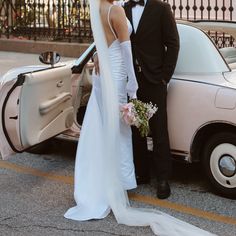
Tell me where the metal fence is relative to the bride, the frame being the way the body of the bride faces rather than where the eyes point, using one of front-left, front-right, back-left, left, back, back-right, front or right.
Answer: front-left

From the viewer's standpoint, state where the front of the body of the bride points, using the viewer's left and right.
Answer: facing away from the viewer and to the right of the viewer

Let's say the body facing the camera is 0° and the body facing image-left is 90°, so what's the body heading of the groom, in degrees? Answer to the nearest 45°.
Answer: approximately 45°

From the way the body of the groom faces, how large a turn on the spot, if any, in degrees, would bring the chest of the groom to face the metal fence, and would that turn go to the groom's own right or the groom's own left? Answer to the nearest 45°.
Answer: approximately 135° to the groom's own right

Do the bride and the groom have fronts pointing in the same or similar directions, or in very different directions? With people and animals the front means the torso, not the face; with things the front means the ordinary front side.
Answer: very different directions
